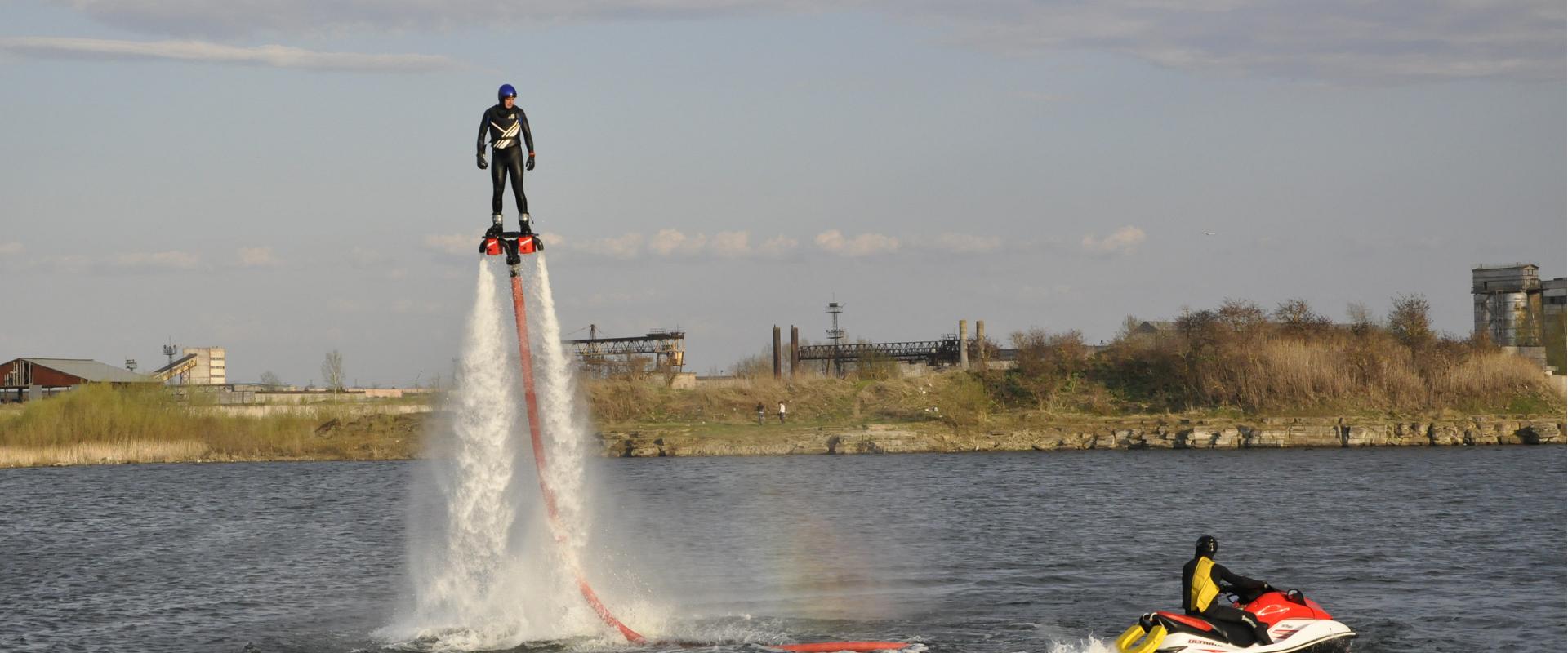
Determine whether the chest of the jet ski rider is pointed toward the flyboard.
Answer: no

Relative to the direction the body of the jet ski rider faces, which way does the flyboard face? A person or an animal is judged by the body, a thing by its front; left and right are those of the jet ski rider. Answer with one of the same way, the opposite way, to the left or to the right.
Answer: to the right

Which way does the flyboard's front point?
toward the camera

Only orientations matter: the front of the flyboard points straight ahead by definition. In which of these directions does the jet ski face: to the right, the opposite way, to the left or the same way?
to the left

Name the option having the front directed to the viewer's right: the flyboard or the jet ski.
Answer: the jet ski

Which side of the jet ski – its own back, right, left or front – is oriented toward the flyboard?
back

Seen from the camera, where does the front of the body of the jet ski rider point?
to the viewer's right

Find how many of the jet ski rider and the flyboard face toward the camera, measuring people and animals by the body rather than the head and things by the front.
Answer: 1

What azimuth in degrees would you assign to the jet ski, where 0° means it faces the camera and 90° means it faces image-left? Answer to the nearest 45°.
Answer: approximately 270°

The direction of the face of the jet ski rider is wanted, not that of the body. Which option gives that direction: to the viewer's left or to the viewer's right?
to the viewer's right

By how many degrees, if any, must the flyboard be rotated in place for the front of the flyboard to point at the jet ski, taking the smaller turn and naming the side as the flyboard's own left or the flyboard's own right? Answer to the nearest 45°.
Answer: approximately 90° to the flyboard's own left

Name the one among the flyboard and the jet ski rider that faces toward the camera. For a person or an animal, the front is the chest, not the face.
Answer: the flyboard
